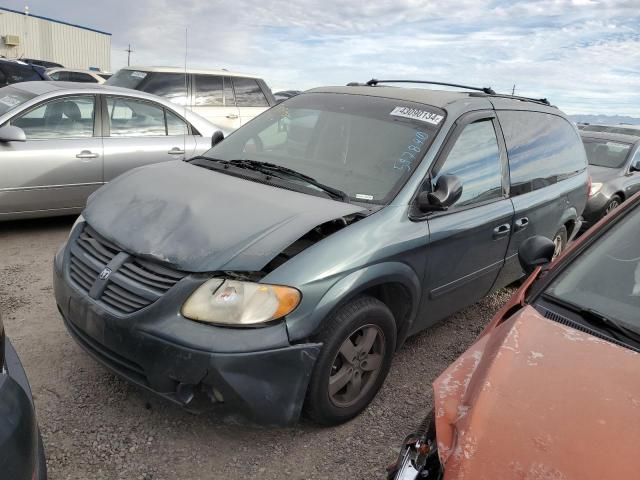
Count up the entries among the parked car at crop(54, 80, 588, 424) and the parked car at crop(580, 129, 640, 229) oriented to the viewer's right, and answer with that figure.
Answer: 0

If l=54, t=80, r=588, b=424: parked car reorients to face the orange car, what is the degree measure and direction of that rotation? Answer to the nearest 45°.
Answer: approximately 90° to its left

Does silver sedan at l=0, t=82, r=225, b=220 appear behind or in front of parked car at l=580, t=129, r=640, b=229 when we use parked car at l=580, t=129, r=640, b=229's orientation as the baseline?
in front

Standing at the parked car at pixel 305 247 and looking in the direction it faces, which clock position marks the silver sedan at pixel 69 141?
The silver sedan is roughly at 3 o'clock from the parked car.

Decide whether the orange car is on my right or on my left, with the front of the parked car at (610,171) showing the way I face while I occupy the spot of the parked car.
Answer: on my left

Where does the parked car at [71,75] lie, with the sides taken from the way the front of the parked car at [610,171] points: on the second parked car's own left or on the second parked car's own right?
on the second parked car's own right

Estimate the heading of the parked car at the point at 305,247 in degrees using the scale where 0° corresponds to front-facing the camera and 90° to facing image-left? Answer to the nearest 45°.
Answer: approximately 45°

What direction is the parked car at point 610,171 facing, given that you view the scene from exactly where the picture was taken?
facing the viewer and to the left of the viewer

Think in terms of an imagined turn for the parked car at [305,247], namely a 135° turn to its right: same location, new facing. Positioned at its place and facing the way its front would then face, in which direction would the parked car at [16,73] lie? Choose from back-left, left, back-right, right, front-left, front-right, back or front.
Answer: front-left

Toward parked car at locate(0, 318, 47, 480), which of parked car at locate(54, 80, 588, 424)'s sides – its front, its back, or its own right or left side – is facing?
front

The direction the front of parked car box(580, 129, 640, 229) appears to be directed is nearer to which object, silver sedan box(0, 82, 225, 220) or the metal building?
the silver sedan

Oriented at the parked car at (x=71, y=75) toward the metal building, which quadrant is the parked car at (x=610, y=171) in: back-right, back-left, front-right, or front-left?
back-right

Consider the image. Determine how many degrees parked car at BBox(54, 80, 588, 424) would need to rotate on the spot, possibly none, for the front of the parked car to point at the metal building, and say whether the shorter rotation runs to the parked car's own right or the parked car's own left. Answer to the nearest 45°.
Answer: approximately 90° to the parked car's own right
